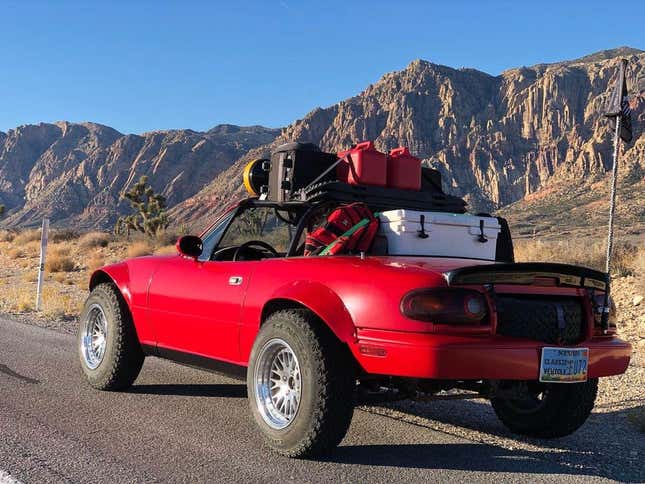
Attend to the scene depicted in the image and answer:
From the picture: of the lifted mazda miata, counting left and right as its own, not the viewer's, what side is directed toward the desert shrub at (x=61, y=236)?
front

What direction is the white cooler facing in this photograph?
toward the camera

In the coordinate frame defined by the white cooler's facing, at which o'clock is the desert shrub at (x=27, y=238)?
The desert shrub is roughly at 5 o'clock from the white cooler.

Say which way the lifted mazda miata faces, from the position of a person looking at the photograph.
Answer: facing away from the viewer and to the left of the viewer

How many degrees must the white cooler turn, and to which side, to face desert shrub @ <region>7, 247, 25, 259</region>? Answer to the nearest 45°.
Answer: approximately 135° to its right

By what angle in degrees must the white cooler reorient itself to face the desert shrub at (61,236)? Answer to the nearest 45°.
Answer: approximately 135° to its right

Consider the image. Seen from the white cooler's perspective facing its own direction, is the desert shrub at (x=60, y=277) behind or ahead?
behind

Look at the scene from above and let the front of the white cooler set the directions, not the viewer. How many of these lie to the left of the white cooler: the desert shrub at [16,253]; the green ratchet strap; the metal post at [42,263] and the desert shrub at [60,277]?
0

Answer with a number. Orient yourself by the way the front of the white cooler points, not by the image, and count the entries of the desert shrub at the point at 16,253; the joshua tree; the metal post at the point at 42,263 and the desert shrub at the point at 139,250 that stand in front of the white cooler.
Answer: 0

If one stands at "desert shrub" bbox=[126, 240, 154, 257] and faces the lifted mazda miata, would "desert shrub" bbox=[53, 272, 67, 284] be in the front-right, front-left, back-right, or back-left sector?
front-right

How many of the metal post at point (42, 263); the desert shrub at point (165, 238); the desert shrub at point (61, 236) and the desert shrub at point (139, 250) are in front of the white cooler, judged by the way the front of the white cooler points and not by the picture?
0

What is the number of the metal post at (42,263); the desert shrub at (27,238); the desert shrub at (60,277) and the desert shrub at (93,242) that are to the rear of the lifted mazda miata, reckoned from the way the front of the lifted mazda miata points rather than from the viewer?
0

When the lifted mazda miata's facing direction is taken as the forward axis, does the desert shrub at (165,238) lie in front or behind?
in front

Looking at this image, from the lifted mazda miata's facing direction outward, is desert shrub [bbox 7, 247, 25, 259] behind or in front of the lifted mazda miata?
in front

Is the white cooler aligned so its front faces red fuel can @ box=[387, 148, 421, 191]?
no

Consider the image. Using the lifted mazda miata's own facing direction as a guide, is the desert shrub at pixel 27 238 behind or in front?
in front
